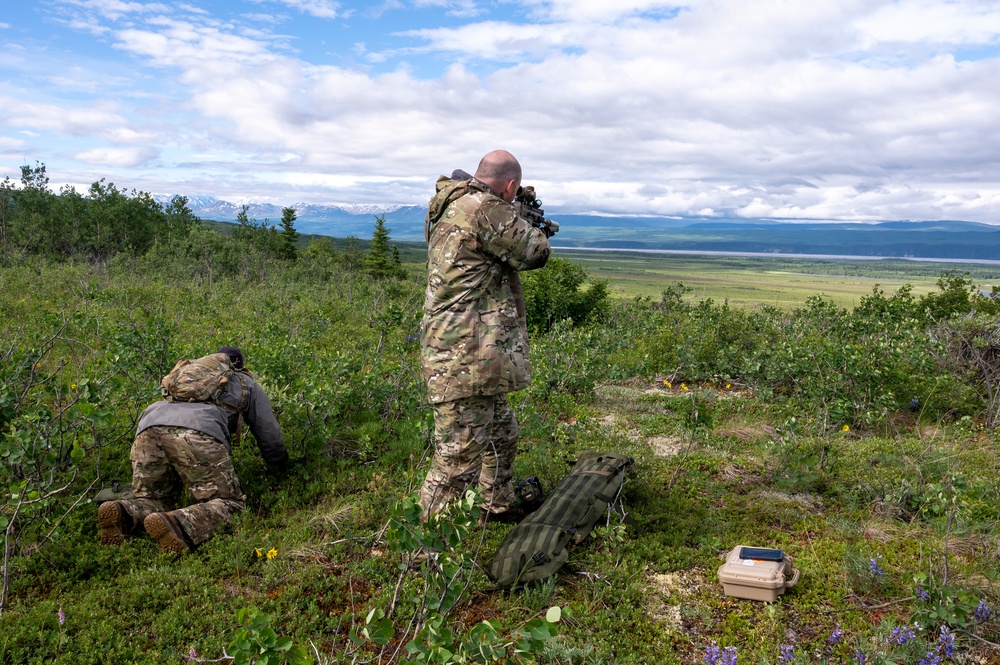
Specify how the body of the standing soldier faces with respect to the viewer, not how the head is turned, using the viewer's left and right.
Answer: facing away from the viewer and to the right of the viewer

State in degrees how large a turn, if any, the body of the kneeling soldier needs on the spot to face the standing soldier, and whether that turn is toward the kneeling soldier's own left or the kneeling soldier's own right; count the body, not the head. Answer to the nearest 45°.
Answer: approximately 90° to the kneeling soldier's own right

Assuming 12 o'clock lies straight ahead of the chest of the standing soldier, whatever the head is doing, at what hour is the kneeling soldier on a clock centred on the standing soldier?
The kneeling soldier is roughly at 8 o'clock from the standing soldier.

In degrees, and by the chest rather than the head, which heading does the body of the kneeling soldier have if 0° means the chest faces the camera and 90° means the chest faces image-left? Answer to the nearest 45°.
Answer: approximately 225°

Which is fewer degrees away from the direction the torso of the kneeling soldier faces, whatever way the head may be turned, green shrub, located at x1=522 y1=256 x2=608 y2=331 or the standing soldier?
the green shrub

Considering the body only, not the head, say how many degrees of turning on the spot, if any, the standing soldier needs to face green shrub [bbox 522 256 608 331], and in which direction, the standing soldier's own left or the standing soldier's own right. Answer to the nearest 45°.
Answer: approximately 45° to the standing soldier's own left

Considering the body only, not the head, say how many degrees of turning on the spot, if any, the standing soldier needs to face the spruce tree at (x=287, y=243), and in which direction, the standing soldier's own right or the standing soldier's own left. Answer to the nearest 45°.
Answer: approximately 45° to the standing soldier's own left

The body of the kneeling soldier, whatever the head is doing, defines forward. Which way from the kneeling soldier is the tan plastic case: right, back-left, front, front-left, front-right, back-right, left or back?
right

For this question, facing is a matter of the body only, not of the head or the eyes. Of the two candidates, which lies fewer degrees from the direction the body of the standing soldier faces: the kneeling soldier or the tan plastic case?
the tan plastic case

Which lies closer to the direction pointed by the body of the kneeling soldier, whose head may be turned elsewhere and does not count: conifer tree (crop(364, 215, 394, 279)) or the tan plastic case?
the conifer tree

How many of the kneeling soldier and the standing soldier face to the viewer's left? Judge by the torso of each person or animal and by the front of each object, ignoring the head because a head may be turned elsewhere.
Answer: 0

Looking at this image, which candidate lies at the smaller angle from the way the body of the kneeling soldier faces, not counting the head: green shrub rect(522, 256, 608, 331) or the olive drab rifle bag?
the green shrub

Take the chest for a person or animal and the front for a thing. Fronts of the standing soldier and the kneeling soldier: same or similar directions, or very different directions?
same or similar directions

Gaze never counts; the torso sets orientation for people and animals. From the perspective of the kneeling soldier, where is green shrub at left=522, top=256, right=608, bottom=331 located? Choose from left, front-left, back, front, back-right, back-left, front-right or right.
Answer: front
